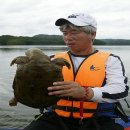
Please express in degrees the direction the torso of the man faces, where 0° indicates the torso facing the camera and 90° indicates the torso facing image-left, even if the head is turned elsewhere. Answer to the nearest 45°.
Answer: approximately 45°
